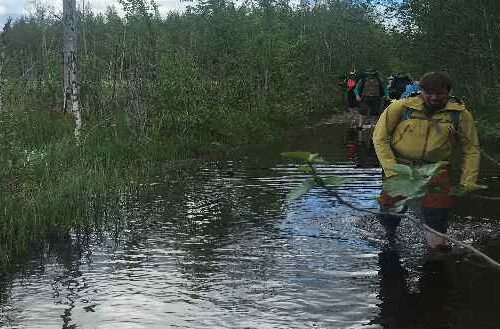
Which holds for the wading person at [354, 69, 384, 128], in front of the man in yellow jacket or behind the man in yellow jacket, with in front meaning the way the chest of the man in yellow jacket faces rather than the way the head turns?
behind

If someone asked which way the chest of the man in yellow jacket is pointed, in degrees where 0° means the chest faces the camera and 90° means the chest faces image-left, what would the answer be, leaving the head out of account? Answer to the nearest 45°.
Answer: approximately 0°

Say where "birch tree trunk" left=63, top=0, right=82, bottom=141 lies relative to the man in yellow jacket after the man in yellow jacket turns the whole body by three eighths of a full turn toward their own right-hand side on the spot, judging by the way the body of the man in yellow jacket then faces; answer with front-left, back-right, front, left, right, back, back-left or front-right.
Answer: front
